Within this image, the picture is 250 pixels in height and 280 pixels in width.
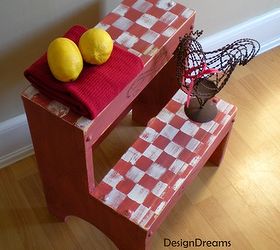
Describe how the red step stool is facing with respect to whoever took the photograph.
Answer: facing the viewer and to the right of the viewer
